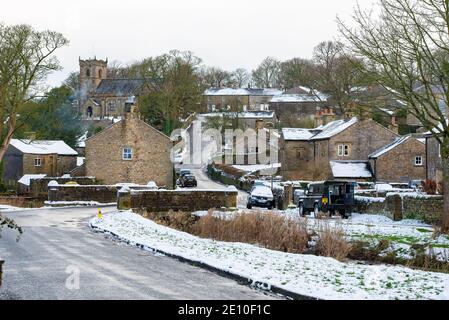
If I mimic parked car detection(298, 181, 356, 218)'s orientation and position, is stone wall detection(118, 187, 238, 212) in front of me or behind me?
in front

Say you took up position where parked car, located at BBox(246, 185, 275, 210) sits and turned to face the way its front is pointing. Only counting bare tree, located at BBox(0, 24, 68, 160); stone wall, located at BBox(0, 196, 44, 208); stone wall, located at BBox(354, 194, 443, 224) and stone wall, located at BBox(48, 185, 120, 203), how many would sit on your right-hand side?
3

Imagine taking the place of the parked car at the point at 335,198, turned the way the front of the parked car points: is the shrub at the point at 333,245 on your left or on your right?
on your left

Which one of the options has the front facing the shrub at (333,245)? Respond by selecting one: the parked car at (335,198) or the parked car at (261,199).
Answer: the parked car at (261,199)

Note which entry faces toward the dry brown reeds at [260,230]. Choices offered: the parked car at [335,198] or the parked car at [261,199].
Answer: the parked car at [261,199]

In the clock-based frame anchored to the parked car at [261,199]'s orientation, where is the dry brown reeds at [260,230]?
The dry brown reeds is roughly at 12 o'clock from the parked car.

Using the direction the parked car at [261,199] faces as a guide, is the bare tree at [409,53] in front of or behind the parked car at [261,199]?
in front
